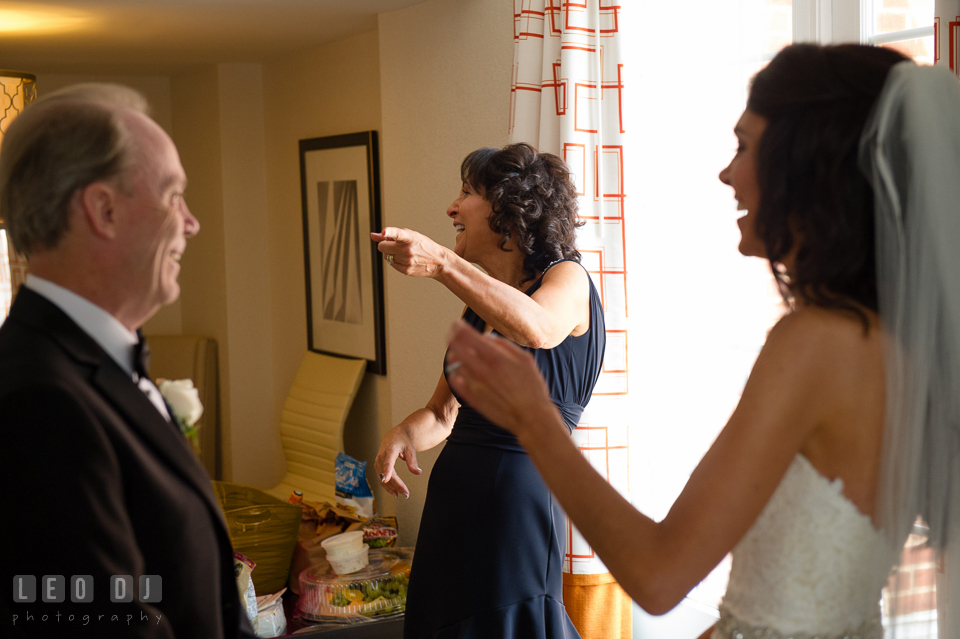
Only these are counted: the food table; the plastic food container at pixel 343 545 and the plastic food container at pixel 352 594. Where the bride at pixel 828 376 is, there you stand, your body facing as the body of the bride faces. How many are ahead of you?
3

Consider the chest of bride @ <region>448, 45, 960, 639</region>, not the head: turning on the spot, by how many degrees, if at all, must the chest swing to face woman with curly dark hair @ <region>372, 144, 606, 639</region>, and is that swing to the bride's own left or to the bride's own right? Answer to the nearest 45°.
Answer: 0° — they already face them

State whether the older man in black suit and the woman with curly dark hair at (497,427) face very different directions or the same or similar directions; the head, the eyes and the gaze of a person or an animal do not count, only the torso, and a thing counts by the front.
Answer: very different directions

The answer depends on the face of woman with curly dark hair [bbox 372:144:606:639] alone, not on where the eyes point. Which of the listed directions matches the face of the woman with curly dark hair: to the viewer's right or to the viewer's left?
to the viewer's left

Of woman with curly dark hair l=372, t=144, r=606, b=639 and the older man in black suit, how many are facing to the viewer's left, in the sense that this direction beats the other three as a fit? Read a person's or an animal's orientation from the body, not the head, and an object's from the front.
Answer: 1

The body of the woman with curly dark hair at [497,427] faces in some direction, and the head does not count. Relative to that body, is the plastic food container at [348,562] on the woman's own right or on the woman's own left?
on the woman's own right

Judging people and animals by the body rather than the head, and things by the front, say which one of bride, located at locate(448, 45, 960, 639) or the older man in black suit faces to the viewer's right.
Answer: the older man in black suit

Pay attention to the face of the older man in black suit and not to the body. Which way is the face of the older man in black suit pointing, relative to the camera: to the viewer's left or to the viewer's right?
to the viewer's right

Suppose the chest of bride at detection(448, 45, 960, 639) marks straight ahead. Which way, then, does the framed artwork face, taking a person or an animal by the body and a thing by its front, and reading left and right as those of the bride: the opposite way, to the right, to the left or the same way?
to the left

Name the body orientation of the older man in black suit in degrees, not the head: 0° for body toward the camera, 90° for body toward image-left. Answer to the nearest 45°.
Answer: approximately 270°

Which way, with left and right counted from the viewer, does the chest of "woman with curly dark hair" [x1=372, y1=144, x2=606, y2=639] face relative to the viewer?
facing to the left of the viewer
